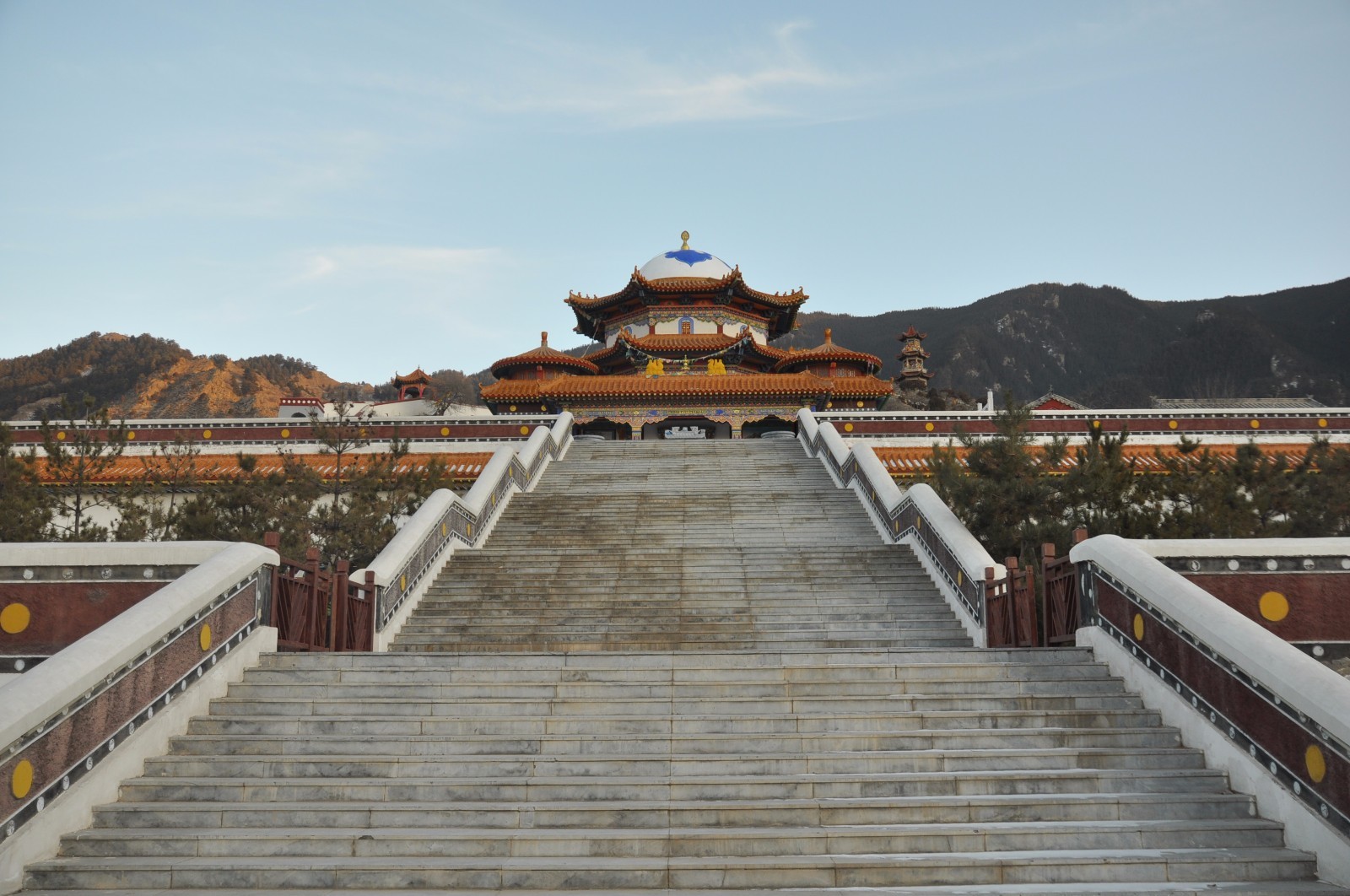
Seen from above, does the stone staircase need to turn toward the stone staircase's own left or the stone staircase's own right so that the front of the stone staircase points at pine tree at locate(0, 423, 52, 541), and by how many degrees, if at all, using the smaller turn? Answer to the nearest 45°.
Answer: approximately 135° to the stone staircase's own right

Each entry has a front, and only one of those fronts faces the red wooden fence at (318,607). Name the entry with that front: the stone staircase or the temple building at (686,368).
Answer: the temple building

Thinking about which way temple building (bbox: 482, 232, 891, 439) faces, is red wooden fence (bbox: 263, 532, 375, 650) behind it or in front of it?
in front

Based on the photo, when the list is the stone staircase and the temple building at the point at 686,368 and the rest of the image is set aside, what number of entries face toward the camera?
2

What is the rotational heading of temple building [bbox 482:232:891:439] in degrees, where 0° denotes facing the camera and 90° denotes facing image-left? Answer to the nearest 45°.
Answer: approximately 0°

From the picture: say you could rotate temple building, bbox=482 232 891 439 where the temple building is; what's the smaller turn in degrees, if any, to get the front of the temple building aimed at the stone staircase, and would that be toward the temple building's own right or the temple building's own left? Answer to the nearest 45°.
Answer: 0° — it already faces it

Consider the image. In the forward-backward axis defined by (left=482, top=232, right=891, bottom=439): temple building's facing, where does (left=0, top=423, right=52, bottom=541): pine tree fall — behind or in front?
in front

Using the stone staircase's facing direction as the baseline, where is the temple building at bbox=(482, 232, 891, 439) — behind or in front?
behind
